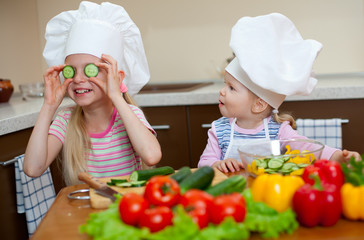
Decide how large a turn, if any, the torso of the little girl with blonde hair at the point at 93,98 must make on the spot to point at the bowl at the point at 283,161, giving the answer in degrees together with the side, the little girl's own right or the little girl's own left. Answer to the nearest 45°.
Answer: approximately 90° to the little girl's own left

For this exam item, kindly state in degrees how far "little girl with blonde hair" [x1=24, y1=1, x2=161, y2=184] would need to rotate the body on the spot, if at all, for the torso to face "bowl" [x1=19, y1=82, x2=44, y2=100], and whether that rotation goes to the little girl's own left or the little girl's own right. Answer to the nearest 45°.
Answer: approximately 135° to the little girl's own right

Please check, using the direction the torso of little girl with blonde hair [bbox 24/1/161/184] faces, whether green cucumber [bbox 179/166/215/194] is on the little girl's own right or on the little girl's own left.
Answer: on the little girl's own left

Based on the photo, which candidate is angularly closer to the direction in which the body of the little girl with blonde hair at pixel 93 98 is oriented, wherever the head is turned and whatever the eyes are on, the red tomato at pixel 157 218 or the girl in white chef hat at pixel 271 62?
the red tomato

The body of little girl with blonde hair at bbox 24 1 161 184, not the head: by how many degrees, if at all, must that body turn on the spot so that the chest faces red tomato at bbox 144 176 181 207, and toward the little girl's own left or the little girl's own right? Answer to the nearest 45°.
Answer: approximately 45° to the little girl's own left

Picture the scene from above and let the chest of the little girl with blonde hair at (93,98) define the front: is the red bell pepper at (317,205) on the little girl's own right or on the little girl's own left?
on the little girl's own left

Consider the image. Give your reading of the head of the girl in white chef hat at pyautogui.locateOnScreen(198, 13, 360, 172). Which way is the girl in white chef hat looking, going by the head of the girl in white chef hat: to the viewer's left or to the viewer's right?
to the viewer's left

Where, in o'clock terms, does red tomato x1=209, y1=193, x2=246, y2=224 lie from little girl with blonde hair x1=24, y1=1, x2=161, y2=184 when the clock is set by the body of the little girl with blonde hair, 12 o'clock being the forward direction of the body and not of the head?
The red tomato is roughly at 10 o'clock from the little girl with blonde hair.

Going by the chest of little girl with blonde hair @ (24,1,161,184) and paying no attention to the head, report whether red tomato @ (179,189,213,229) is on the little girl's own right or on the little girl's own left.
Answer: on the little girl's own left

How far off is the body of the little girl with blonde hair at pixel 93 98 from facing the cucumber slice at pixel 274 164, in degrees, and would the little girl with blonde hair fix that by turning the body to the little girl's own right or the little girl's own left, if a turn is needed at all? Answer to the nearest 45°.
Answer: approximately 90° to the little girl's own left

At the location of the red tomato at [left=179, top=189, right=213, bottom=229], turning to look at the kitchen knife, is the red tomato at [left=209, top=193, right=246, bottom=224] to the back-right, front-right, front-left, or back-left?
back-right

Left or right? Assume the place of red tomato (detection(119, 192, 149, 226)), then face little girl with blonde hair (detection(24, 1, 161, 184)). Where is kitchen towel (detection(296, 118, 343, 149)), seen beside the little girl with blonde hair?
right
